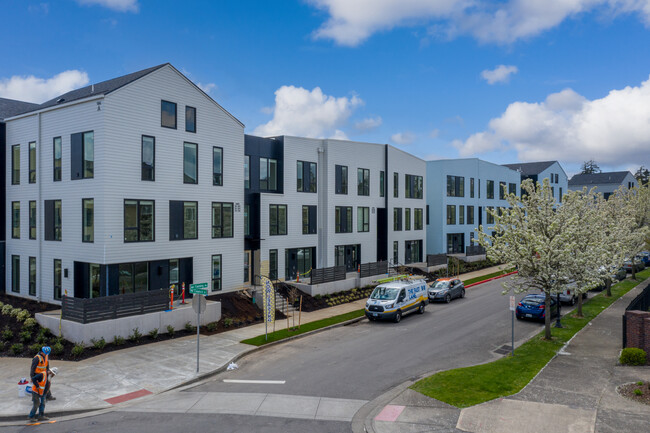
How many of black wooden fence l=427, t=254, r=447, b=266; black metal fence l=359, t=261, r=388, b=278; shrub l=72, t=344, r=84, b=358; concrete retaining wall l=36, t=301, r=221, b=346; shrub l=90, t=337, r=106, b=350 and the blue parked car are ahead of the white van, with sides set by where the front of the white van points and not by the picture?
3

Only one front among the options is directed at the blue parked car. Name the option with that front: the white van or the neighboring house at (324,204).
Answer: the neighboring house

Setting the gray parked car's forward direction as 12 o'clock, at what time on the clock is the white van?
The white van is roughly at 11 o'clock from the gray parked car.

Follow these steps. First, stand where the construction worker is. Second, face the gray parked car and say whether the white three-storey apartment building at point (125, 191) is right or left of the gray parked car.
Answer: left

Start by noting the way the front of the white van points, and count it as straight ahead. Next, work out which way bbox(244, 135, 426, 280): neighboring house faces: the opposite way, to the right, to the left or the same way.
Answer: to the left
